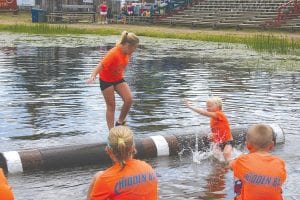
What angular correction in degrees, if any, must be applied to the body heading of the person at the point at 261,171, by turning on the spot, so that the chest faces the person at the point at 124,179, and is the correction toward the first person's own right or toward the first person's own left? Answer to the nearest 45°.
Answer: approximately 135° to the first person's own left

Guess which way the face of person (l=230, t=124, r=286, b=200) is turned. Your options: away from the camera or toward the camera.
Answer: away from the camera

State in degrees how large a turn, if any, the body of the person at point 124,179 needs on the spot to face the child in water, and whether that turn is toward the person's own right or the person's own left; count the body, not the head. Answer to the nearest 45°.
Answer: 0° — they already face them

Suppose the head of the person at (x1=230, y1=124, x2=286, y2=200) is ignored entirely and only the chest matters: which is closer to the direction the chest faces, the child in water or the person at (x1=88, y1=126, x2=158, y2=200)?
the child in water

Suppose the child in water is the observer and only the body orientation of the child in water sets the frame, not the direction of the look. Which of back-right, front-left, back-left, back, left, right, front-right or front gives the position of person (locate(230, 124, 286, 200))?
left

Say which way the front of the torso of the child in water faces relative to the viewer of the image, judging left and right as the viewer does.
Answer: facing to the left of the viewer

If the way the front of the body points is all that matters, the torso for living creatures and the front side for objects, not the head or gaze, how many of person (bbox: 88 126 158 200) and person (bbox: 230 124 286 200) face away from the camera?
2

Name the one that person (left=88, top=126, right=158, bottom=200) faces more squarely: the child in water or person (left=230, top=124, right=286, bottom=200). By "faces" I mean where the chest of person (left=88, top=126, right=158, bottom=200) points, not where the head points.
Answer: the child in water

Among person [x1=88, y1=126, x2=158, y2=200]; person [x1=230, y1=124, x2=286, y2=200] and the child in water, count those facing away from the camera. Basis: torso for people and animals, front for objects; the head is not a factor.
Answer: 2

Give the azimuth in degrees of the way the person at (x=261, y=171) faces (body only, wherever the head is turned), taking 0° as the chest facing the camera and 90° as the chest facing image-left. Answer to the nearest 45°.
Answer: approximately 180°

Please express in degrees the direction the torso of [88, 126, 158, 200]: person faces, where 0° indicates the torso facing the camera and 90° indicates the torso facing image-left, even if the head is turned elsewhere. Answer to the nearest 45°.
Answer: approximately 180°

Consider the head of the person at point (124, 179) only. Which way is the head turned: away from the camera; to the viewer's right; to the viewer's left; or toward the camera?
away from the camera

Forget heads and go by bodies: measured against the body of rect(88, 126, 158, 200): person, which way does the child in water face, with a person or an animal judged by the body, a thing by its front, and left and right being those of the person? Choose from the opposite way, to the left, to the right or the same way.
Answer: to the left

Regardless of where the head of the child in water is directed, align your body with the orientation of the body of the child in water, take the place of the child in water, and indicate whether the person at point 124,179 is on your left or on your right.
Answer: on your left

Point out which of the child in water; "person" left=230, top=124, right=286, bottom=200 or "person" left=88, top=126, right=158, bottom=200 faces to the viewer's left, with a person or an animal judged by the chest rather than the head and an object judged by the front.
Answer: the child in water
